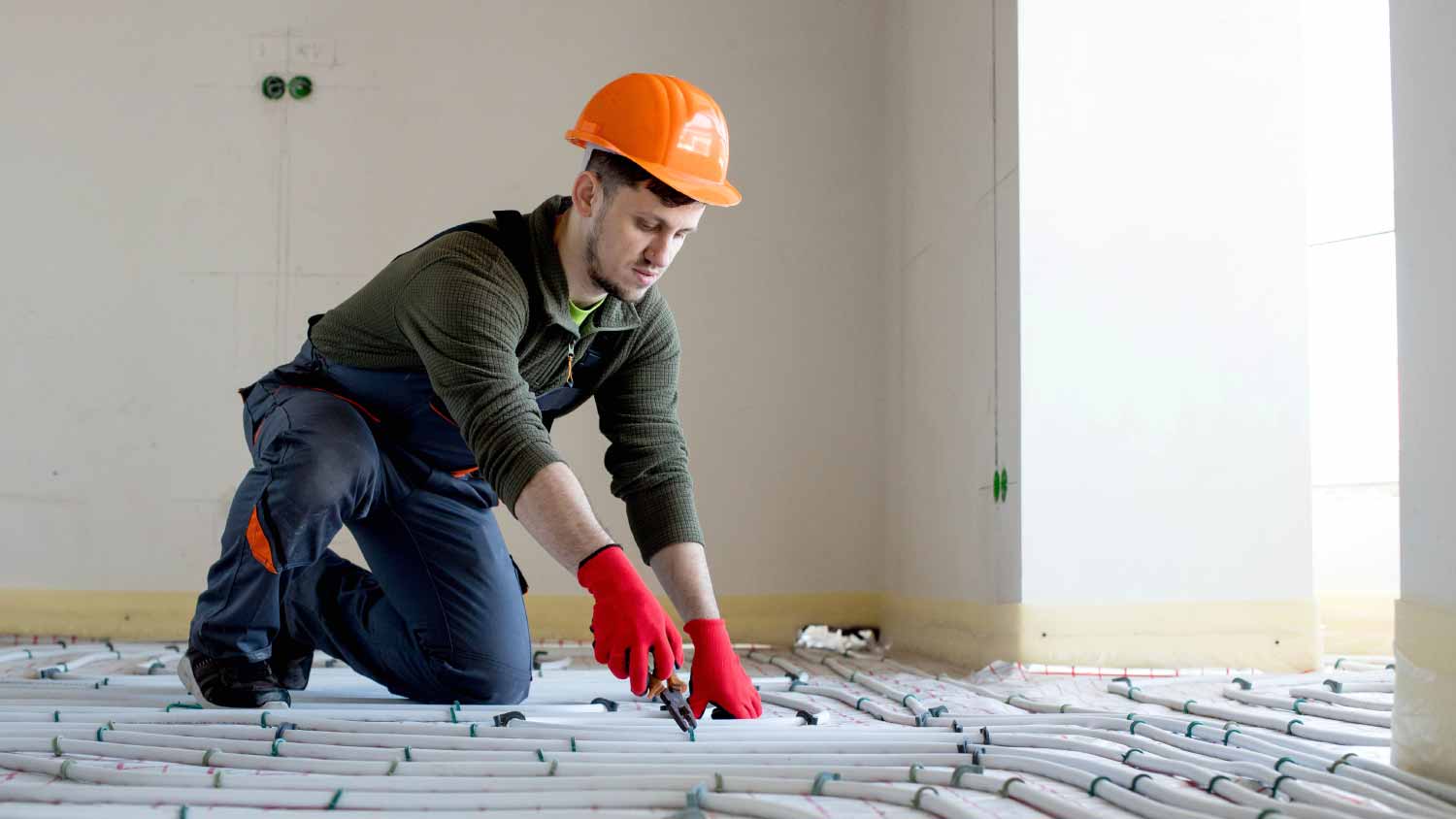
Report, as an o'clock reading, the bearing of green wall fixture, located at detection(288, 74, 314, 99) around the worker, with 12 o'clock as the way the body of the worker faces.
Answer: The green wall fixture is roughly at 7 o'clock from the worker.

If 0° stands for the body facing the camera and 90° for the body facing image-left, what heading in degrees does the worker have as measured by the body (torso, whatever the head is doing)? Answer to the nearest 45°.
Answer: approximately 315°

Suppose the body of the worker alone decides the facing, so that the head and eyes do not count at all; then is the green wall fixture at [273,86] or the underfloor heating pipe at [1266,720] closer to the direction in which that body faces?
the underfloor heating pipe

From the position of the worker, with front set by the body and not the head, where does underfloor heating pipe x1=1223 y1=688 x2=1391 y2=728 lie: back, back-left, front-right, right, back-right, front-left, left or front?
front-left

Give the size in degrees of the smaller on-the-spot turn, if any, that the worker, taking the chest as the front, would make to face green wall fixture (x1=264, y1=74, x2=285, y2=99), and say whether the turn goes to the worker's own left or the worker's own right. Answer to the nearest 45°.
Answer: approximately 135° to the worker's own left
